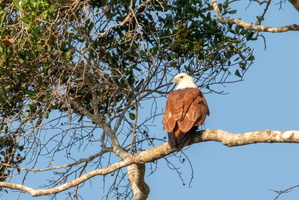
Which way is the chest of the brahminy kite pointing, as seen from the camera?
away from the camera
